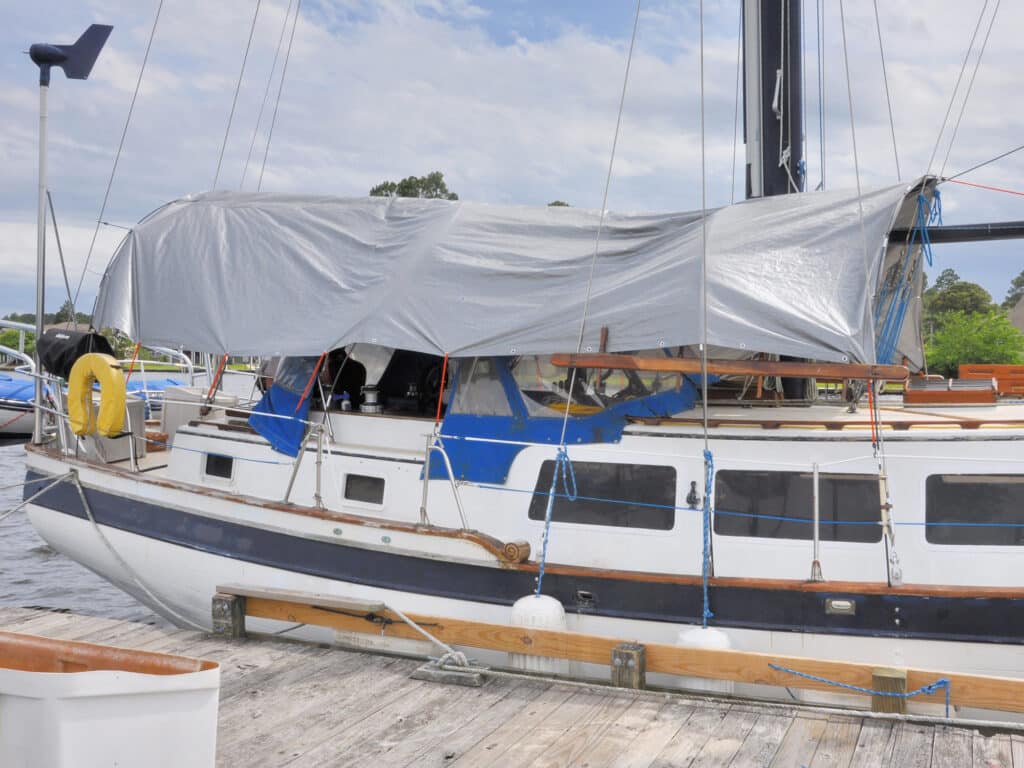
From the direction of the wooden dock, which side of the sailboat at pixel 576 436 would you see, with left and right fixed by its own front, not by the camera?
right

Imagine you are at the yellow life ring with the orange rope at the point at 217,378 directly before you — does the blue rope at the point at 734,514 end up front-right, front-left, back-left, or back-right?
front-right

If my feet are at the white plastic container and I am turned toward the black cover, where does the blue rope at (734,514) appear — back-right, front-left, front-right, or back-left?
front-right

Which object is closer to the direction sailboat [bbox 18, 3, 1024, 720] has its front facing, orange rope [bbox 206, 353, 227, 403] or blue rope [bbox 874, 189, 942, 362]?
the blue rope

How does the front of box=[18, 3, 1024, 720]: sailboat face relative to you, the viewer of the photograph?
facing to the right of the viewer
